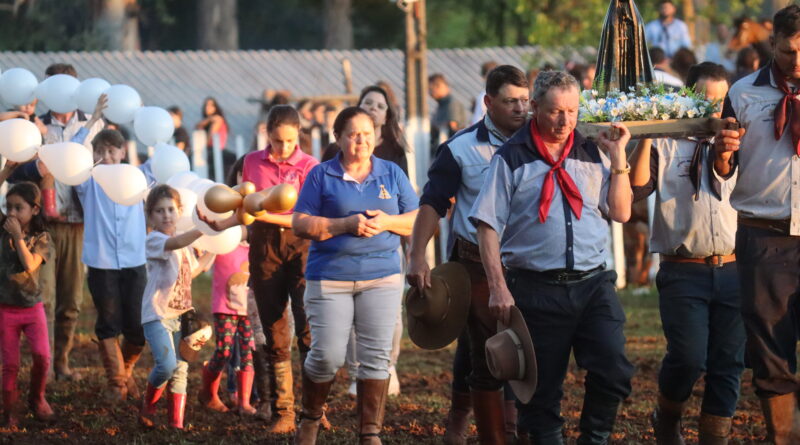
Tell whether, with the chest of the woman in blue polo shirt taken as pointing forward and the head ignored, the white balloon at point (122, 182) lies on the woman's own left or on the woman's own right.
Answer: on the woman's own right

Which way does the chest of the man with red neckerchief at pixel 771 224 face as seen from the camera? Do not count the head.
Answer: toward the camera

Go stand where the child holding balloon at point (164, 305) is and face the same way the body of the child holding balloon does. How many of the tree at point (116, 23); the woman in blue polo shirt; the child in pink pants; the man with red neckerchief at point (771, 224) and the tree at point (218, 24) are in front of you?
2

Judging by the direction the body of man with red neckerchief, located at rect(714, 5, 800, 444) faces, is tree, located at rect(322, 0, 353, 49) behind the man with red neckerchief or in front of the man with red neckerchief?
behind

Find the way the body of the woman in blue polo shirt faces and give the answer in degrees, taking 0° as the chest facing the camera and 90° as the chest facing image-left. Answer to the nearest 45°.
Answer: approximately 0°

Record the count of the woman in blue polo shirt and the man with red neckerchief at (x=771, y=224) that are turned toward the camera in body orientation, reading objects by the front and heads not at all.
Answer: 2

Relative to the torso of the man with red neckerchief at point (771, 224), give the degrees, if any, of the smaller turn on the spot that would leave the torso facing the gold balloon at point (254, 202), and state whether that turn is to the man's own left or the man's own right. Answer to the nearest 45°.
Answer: approximately 45° to the man's own right

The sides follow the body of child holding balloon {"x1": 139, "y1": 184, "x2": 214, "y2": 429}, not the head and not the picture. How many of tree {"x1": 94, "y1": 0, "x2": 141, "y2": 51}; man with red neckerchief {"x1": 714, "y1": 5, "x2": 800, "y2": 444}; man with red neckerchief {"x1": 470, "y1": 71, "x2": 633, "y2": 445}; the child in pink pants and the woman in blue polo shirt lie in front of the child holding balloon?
3

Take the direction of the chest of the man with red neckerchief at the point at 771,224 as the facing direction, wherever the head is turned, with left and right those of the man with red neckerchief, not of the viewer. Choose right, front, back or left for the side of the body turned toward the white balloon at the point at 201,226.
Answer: right

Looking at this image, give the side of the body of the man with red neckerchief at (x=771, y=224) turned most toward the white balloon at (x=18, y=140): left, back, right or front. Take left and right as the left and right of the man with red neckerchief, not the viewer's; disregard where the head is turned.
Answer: right
